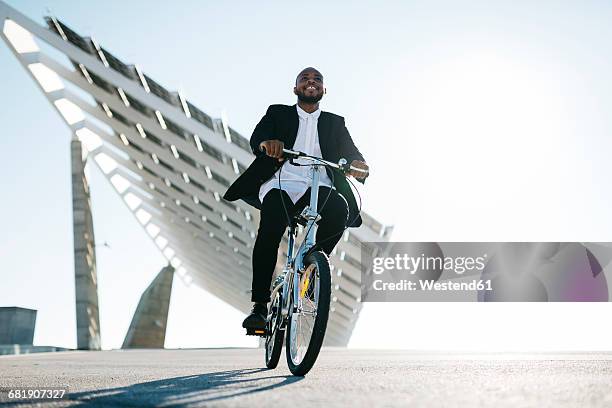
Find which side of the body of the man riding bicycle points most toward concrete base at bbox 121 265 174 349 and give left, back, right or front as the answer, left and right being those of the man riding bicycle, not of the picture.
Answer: back

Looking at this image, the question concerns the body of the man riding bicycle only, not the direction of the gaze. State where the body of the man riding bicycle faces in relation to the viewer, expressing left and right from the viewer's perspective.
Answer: facing the viewer

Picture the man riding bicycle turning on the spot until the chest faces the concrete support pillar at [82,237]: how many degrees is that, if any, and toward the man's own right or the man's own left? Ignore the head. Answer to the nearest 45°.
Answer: approximately 180°

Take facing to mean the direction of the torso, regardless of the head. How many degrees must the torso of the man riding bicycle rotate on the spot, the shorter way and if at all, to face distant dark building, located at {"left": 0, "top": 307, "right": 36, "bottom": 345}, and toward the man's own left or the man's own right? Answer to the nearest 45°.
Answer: approximately 135° to the man's own right

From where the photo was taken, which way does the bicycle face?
toward the camera

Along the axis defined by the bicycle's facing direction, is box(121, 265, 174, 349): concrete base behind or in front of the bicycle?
behind

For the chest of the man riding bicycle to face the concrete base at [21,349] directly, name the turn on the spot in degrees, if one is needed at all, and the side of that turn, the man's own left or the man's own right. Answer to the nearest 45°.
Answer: approximately 135° to the man's own right
